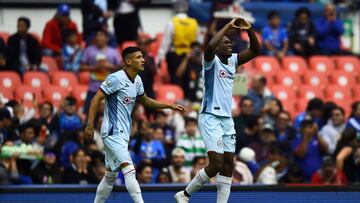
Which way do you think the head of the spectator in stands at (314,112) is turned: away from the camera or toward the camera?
toward the camera

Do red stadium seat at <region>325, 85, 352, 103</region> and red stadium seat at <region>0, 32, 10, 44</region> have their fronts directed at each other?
no

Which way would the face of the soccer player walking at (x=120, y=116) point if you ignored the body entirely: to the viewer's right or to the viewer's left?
to the viewer's right

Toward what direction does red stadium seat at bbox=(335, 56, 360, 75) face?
toward the camera

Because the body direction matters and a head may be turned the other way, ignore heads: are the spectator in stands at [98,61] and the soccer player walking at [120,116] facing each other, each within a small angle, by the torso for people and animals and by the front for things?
no

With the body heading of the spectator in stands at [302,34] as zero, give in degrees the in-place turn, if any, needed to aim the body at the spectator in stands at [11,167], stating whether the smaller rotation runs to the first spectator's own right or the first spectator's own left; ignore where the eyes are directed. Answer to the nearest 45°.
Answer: approximately 45° to the first spectator's own right

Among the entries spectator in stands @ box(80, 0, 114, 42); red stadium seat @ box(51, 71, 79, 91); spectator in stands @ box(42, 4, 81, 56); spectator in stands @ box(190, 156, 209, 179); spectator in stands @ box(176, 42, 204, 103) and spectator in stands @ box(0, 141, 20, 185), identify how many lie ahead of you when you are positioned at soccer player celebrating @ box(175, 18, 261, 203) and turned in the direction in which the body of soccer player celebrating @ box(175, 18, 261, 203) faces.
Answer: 0

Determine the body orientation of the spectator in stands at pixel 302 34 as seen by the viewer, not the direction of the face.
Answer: toward the camera

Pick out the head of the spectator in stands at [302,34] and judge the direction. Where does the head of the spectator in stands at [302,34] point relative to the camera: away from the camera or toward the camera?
toward the camera

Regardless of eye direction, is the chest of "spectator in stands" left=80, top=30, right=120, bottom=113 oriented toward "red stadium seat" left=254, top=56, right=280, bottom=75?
no

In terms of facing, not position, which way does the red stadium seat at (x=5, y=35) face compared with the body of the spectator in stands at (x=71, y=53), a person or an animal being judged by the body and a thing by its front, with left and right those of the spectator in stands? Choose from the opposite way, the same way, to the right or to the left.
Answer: the same way

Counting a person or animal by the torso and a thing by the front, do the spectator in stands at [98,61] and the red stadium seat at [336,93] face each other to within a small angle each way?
no

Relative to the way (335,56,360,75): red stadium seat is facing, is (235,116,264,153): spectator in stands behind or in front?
in front

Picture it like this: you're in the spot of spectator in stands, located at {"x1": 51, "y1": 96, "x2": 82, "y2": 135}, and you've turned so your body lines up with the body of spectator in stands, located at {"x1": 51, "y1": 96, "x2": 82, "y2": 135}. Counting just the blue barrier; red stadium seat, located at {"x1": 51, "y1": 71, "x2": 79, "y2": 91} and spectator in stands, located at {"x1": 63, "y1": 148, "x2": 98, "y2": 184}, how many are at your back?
1

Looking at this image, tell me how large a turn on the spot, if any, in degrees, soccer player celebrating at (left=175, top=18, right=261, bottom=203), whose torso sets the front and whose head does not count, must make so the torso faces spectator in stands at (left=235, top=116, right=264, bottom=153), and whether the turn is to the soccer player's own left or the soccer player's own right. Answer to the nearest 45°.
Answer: approximately 135° to the soccer player's own left

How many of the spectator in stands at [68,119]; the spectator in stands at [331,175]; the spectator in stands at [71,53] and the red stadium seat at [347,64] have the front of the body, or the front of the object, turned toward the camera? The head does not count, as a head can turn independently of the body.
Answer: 4

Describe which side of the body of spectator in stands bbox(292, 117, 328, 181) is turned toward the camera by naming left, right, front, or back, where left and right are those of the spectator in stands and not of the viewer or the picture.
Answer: front

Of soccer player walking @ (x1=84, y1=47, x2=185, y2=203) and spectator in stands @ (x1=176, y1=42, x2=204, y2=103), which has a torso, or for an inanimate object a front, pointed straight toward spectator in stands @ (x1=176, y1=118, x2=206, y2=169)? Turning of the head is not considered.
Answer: spectator in stands @ (x1=176, y1=42, x2=204, y2=103)
